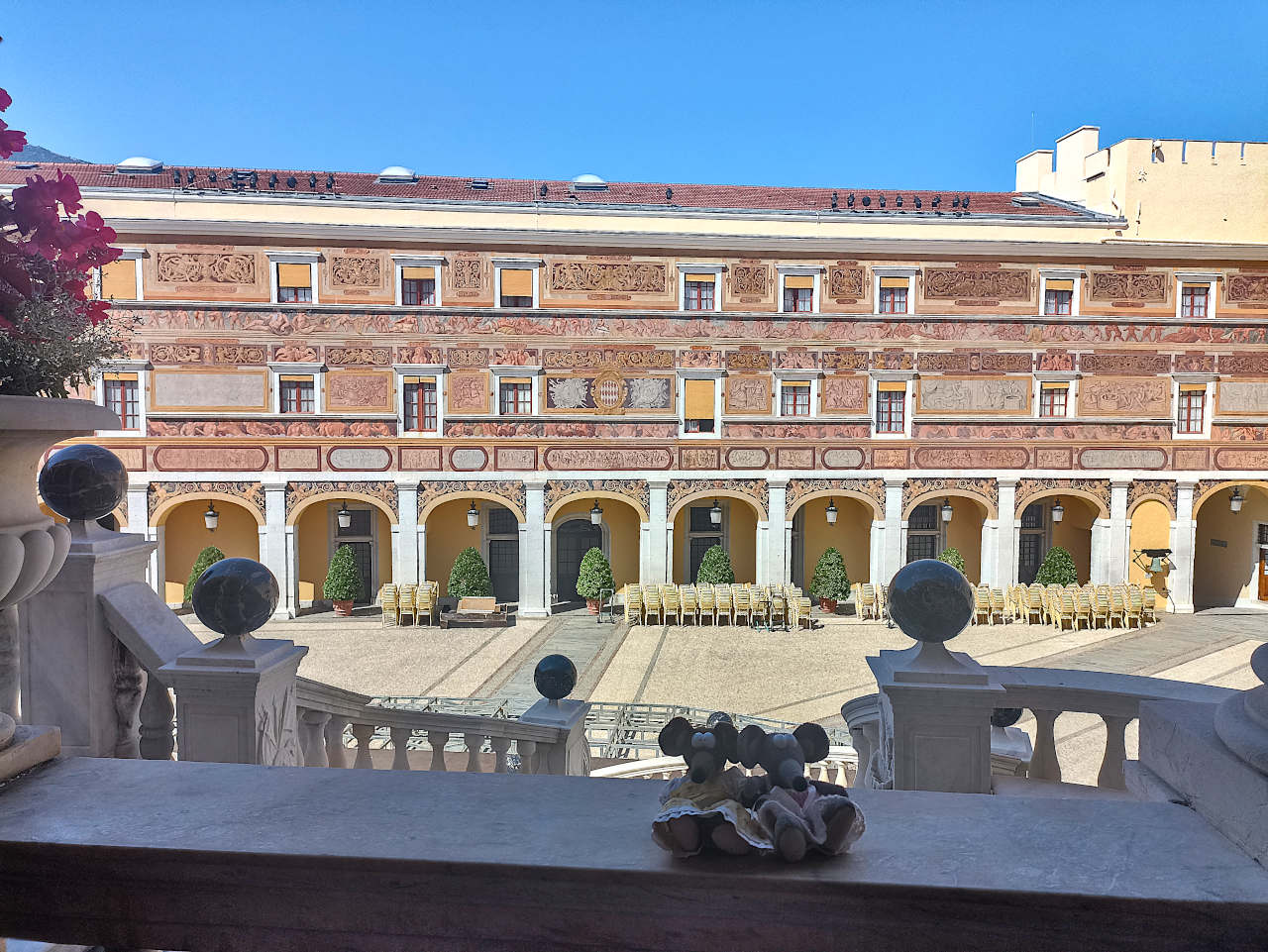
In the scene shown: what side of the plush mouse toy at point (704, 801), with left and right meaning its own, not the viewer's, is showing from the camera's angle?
front

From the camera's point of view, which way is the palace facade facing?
toward the camera

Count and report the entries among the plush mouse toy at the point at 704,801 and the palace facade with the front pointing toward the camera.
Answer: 2

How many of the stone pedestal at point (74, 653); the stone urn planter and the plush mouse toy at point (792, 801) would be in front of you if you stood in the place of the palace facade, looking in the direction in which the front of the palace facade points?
3

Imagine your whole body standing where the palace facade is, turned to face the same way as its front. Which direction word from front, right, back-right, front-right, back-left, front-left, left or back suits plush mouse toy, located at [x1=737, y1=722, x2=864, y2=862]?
front

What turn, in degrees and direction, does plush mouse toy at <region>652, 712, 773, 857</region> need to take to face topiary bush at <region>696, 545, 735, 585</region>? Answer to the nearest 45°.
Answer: approximately 180°

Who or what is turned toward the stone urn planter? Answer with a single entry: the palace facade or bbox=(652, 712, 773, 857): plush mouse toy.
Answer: the palace facade

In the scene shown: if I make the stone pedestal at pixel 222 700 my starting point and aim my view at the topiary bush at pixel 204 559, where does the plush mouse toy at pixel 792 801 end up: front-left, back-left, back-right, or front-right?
back-right

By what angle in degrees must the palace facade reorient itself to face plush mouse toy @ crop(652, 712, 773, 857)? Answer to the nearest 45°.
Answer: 0° — it already faces it

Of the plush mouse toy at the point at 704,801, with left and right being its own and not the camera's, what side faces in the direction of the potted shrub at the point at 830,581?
back
